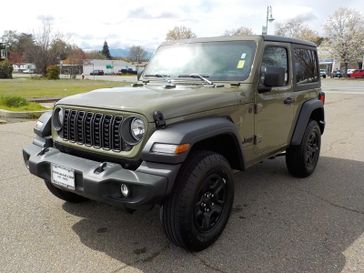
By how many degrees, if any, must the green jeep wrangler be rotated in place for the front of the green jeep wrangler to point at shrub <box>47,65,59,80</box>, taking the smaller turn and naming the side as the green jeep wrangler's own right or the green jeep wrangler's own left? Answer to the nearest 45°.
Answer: approximately 135° to the green jeep wrangler's own right

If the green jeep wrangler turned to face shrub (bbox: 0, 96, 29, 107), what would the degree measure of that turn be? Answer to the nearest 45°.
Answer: approximately 90° to its right

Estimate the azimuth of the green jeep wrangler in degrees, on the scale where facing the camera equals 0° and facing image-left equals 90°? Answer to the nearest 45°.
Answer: approximately 45°

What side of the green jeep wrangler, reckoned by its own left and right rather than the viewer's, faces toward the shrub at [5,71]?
right
